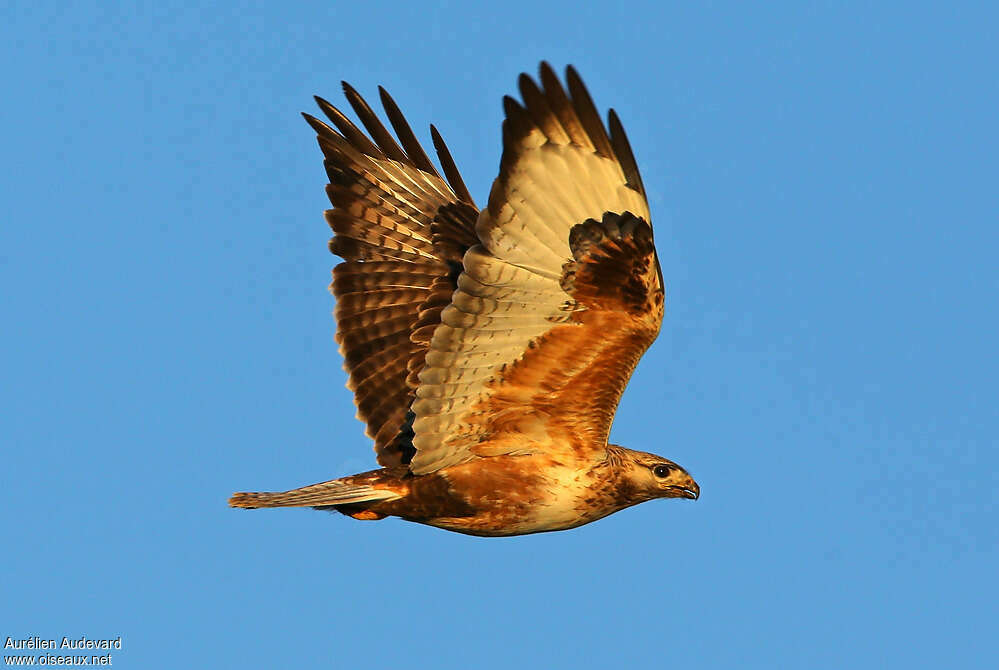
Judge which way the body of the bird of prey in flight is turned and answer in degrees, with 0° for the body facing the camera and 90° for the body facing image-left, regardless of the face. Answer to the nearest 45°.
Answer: approximately 270°
